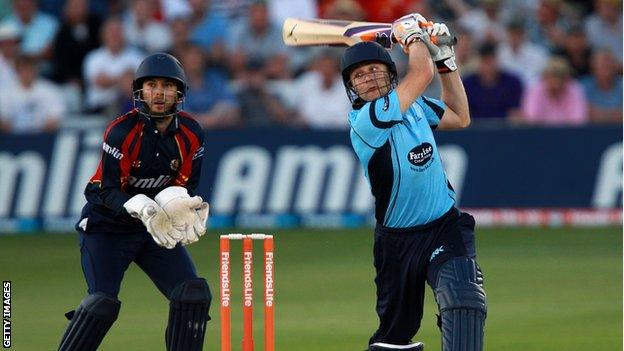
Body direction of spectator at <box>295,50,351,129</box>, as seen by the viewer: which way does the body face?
toward the camera

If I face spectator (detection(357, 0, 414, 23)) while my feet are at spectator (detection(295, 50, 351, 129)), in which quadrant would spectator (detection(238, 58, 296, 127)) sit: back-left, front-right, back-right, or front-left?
back-left

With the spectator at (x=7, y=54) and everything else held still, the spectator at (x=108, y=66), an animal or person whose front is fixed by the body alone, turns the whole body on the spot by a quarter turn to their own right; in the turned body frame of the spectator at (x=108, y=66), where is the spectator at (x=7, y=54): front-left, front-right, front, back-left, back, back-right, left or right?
front

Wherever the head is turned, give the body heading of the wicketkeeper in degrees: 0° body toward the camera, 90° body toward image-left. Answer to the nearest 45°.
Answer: approximately 315°

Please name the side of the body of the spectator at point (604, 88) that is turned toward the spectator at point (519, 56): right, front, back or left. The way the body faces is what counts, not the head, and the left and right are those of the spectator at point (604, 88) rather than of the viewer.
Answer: right

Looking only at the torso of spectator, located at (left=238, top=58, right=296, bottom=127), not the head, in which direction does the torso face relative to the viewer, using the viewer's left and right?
facing the viewer

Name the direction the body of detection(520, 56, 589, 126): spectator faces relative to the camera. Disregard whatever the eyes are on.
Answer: toward the camera

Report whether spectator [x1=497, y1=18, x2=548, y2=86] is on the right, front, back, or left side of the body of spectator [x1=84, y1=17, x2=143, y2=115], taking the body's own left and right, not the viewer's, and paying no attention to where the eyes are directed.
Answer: left

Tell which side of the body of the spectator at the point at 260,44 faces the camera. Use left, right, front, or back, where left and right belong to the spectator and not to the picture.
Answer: front

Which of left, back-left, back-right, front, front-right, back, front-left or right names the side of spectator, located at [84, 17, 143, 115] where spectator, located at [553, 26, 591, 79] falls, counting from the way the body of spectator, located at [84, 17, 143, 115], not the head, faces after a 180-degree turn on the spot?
right

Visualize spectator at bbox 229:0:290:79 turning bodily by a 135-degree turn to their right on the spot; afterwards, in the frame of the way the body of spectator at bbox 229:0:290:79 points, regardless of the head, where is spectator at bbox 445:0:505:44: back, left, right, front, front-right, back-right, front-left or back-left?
back-right

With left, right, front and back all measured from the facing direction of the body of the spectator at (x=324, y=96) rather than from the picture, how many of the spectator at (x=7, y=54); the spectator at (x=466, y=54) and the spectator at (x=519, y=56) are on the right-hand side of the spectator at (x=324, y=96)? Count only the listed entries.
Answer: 1

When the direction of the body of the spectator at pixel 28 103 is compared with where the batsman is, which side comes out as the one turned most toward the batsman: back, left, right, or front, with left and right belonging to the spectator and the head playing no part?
front
